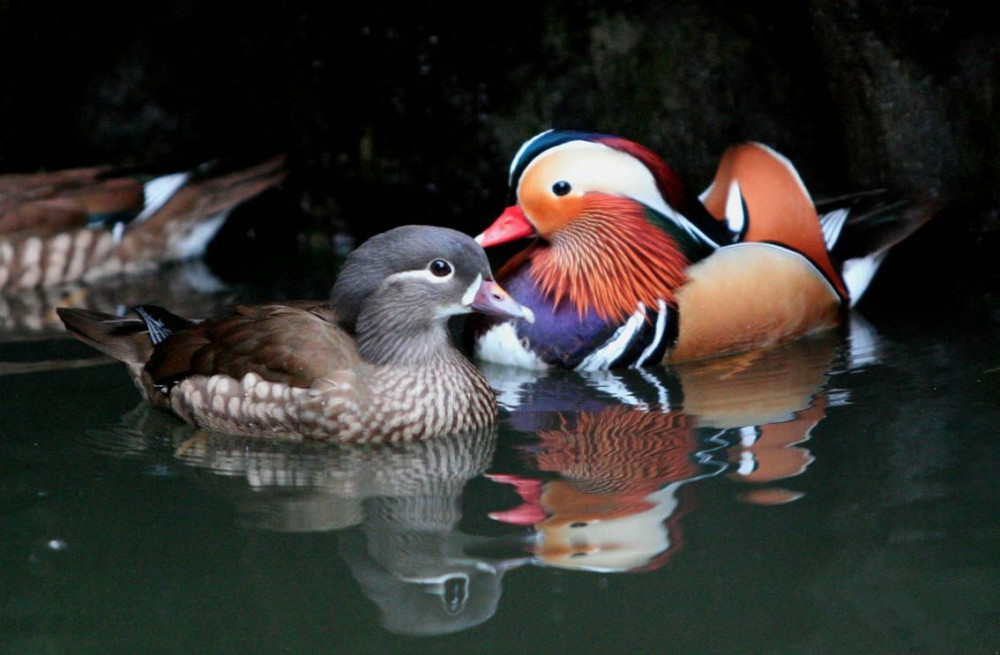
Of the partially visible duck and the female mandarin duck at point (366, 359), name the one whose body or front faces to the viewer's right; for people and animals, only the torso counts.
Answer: the female mandarin duck

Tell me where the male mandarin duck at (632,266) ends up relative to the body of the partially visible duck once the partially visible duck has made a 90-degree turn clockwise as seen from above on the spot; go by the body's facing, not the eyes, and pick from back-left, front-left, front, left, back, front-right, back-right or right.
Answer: back-right

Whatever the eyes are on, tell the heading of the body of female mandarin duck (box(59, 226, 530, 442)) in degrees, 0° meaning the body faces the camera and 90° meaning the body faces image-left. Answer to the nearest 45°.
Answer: approximately 270°

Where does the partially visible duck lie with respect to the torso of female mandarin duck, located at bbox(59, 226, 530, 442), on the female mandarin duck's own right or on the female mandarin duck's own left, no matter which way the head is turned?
on the female mandarin duck's own left

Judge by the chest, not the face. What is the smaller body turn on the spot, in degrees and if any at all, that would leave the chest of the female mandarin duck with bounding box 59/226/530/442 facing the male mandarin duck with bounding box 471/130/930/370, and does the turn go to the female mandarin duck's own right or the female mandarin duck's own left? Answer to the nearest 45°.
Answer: approximately 45° to the female mandarin duck's own left

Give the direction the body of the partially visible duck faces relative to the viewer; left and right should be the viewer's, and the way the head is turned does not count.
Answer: facing to the left of the viewer

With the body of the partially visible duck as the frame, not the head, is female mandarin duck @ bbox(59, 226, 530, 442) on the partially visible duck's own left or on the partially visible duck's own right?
on the partially visible duck's own left

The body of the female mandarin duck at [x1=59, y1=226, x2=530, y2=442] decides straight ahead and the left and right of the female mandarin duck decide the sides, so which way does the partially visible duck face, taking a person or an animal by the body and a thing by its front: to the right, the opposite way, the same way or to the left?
the opposite way

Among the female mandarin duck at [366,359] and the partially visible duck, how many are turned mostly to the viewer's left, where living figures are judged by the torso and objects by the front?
1
